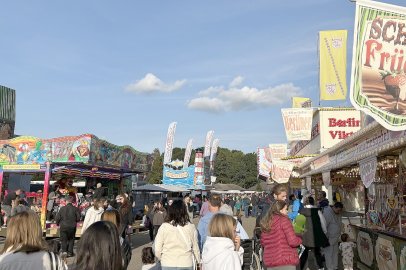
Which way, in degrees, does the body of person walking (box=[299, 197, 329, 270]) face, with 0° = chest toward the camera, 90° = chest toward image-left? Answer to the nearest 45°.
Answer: approximately 180°

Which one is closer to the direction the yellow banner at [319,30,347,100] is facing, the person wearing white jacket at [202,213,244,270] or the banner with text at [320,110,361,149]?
the person wearing white jacket

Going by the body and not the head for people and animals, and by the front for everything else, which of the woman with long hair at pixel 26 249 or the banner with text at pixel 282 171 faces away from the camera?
the woman with long hair

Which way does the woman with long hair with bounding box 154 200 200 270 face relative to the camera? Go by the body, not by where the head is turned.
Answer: away from the camera

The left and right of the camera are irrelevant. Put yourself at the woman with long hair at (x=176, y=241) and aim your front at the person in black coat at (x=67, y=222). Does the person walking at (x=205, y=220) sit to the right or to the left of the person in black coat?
right

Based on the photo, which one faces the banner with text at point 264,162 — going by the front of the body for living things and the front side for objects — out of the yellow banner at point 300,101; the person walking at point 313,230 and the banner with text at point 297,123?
the person walking

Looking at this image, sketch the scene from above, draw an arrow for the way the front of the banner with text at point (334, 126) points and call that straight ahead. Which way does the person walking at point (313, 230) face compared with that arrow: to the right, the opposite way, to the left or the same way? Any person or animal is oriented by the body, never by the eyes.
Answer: the opposite way

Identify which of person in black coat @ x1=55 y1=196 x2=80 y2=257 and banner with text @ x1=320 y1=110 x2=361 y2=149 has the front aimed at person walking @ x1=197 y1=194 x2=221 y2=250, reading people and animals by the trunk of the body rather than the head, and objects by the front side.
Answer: the banner with text

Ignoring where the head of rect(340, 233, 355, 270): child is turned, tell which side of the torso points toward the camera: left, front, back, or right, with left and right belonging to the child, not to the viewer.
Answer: back

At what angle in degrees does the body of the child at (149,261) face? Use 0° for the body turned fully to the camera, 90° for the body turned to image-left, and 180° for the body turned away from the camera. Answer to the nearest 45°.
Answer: approximately 180°
